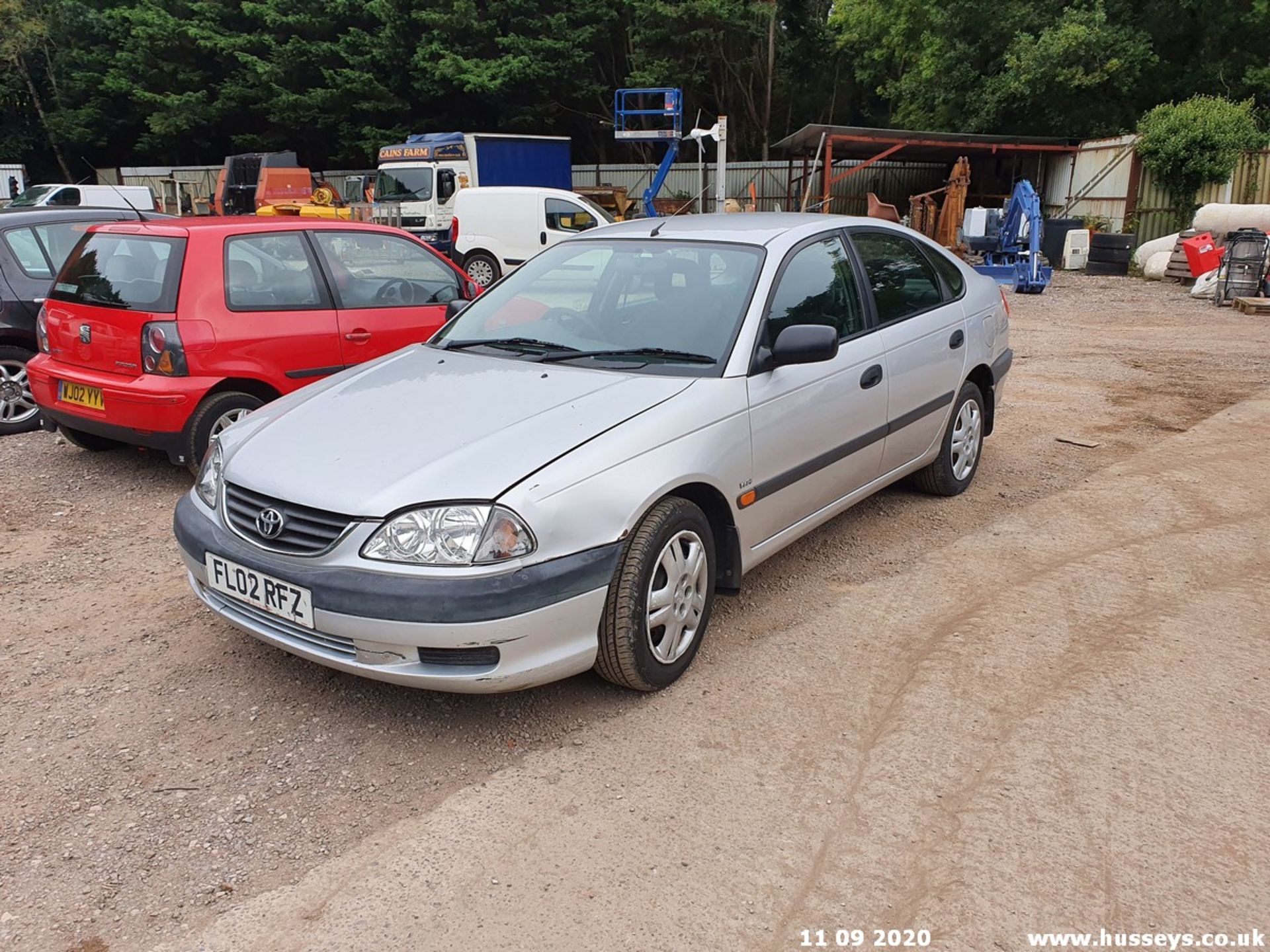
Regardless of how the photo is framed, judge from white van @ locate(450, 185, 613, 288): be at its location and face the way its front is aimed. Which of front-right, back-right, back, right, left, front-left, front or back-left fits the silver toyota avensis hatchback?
right

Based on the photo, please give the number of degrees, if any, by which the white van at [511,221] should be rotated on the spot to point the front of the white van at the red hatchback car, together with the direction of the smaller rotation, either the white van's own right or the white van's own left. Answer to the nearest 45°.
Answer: approximately 90° to the white van's own right

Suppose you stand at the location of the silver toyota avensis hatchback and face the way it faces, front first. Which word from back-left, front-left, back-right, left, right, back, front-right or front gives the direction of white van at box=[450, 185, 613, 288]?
back-right

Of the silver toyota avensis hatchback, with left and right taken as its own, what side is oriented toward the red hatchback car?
right

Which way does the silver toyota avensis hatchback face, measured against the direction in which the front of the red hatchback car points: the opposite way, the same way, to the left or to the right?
the opposite way

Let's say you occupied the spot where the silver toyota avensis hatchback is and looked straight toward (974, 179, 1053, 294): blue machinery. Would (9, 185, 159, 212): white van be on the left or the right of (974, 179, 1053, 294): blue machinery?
left

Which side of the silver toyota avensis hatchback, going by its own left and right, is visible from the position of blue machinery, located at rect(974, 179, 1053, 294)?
back

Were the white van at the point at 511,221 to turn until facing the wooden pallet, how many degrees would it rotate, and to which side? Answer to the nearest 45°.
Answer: approximately 45° to its right

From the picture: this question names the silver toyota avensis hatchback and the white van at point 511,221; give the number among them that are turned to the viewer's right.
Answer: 1

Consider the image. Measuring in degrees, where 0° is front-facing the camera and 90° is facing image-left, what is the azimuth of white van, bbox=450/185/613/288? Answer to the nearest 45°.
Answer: approximately 270°

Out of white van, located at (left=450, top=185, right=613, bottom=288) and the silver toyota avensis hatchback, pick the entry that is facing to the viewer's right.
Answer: the white van
